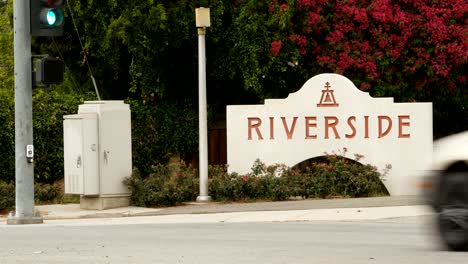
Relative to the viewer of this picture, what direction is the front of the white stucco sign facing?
facing the viewer

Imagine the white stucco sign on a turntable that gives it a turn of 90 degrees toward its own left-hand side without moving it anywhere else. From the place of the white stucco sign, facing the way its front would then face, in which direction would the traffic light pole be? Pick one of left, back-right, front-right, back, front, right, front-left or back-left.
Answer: back-right

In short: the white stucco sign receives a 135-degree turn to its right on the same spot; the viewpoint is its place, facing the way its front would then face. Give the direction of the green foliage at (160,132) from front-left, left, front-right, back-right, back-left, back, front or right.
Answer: front

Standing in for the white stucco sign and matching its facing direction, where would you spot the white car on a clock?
The white car is roughly at 12 o'clock from the white stucco sign.

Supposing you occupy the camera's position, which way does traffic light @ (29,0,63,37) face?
facing the viewer and to the right of the viewer

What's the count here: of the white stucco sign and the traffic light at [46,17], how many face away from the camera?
0

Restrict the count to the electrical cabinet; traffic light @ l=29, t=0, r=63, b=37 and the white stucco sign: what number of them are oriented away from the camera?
0

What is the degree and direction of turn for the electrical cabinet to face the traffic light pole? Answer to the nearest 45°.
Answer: approximately 45° to its right

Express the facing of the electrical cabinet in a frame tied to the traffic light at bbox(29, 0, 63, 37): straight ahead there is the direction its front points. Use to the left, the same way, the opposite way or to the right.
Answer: the same way

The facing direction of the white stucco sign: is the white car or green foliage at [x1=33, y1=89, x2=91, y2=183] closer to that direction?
the white car

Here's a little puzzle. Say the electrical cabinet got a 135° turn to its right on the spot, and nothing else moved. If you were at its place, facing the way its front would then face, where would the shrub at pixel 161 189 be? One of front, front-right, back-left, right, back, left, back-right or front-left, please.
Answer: back

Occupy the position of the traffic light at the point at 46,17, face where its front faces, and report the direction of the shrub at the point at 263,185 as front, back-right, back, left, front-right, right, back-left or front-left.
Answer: left

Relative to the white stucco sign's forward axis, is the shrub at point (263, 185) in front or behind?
in front

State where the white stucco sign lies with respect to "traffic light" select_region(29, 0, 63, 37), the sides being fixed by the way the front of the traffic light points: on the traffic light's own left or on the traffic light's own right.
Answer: on the traffic light's own left

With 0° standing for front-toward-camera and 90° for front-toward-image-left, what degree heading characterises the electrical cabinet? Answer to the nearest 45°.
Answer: approximately 315°
